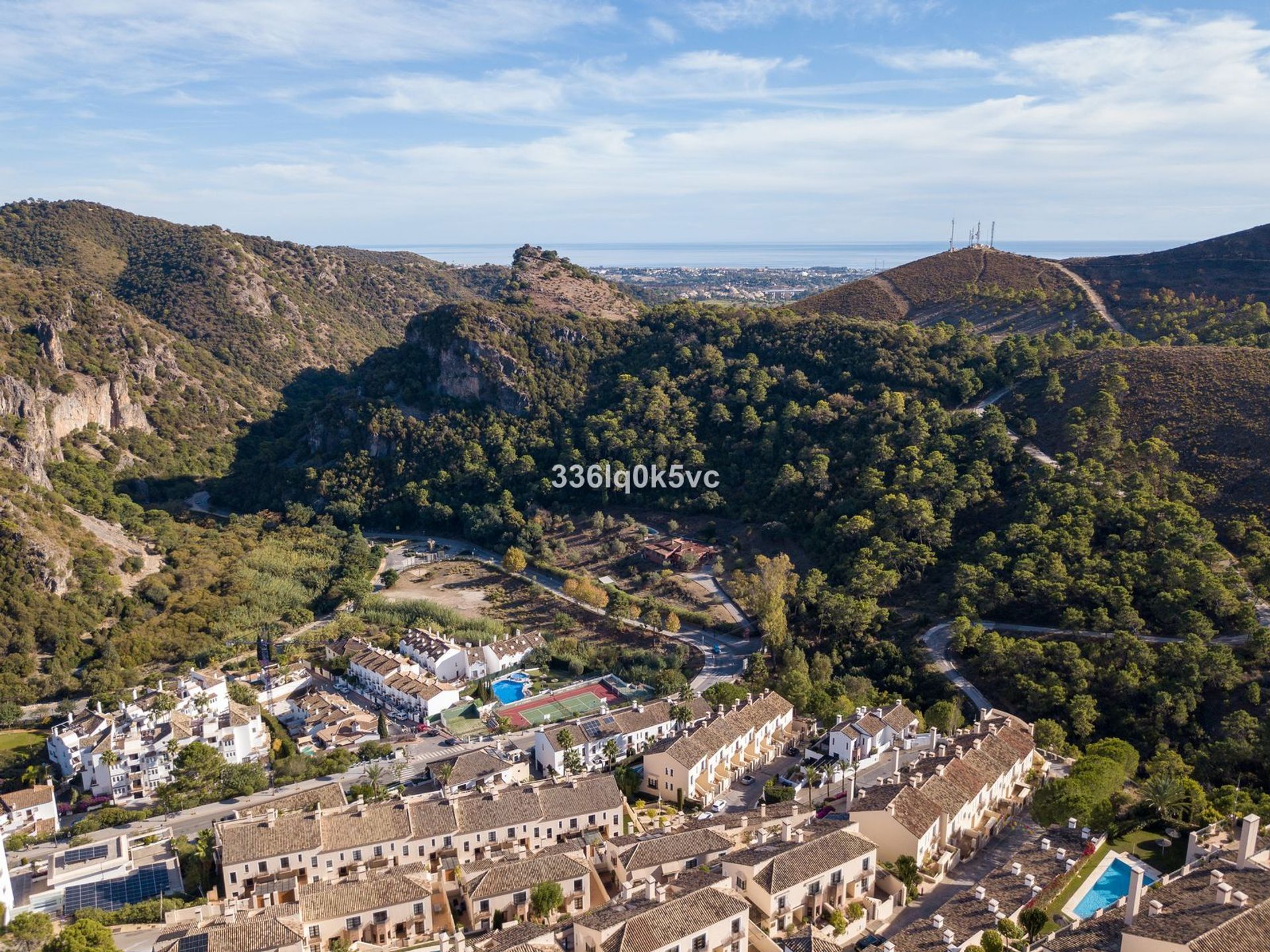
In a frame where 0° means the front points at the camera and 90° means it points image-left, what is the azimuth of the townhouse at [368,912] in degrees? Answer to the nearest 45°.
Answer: approximately 0°

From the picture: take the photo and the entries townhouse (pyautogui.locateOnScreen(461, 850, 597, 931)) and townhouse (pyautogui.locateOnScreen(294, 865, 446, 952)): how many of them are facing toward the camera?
2

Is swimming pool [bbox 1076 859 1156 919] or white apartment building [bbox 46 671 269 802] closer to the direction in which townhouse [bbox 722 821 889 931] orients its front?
the swimming pool

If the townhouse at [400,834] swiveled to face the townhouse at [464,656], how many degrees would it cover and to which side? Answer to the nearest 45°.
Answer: approximately 180°

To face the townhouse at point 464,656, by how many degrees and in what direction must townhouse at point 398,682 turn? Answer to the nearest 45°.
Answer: approximately 180°

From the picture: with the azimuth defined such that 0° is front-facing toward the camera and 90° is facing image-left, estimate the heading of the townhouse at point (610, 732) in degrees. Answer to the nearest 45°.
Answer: approximately 315°

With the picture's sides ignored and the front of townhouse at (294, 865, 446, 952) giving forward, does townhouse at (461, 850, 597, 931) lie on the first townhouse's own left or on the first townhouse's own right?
on the first townhouse's own left

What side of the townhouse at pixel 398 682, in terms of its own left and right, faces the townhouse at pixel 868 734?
left

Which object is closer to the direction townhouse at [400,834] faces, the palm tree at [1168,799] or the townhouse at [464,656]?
the palm tree

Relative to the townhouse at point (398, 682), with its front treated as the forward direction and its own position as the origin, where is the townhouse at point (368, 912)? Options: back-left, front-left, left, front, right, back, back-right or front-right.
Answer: front-left
